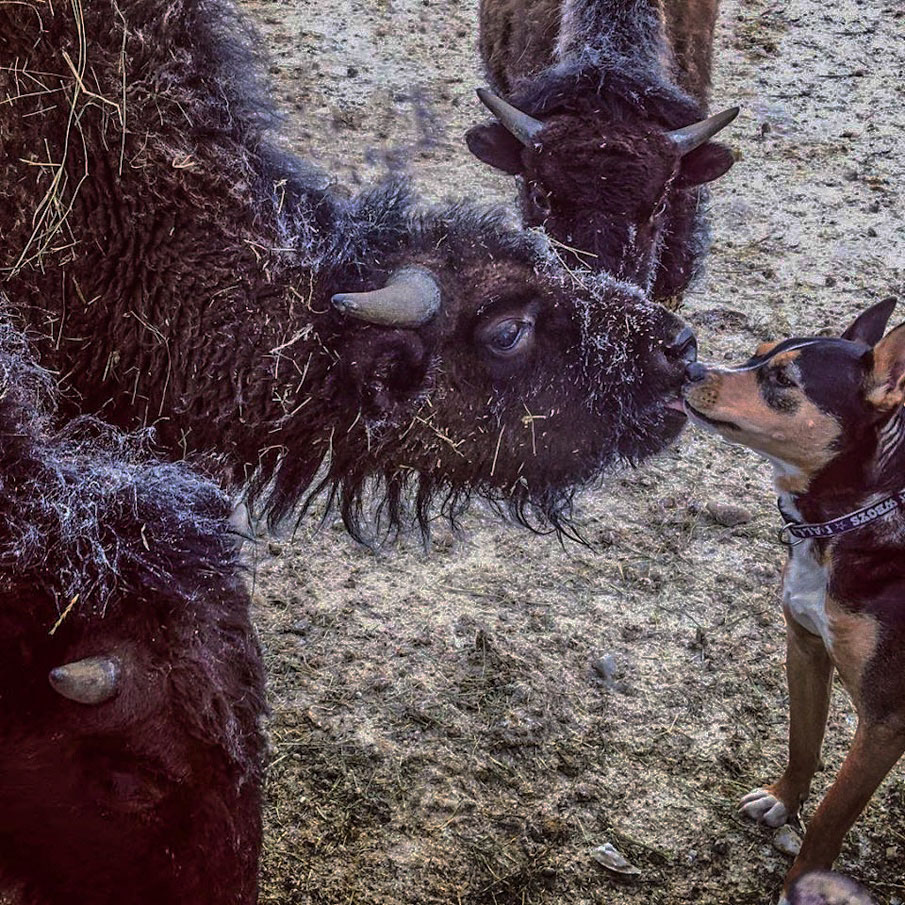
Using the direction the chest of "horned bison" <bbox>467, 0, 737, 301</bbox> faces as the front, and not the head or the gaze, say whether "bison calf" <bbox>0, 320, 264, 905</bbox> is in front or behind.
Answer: in front

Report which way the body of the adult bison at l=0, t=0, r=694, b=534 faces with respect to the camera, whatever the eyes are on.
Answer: to the viewer's right

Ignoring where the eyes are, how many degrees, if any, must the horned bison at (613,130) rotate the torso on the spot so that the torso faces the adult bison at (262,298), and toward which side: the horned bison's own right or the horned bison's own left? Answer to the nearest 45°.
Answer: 0° — it already faces it

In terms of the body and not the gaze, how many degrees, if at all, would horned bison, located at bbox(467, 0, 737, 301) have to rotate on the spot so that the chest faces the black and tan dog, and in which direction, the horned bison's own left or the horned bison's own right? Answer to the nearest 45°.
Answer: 0° — it already faces it

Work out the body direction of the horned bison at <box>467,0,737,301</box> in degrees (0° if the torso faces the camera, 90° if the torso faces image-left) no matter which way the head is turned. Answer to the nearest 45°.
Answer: approximately 0°

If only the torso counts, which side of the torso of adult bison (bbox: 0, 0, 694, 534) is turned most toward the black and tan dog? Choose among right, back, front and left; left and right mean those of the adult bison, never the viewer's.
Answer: front

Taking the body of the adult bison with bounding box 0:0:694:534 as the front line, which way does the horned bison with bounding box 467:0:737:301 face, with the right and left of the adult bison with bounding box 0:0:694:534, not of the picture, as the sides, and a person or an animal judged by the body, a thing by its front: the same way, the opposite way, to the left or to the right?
to the right

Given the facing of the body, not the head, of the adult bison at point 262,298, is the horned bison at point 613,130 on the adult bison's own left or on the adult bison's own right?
on the adult bison's own left
